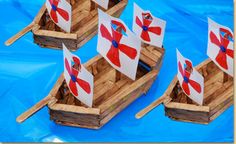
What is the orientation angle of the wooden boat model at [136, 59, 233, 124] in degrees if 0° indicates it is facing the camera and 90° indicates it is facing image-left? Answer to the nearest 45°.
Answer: approximately 45°

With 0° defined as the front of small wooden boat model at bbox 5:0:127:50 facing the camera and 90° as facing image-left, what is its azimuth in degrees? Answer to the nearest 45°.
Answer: approximately 45°

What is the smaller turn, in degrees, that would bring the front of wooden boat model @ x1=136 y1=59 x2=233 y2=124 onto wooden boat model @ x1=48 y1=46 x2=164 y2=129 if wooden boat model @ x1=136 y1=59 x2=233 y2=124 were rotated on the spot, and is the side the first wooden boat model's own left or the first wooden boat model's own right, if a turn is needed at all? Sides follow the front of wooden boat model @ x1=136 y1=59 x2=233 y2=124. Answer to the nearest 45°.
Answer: approximately 45° to the first wooden boat model's own right
